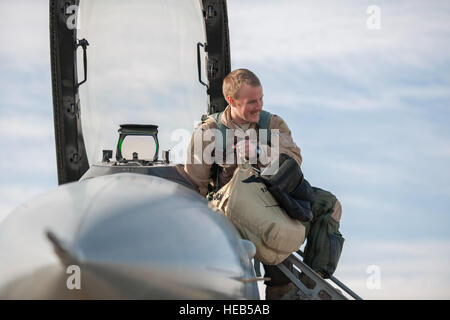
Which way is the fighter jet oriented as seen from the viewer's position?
toward the camera
